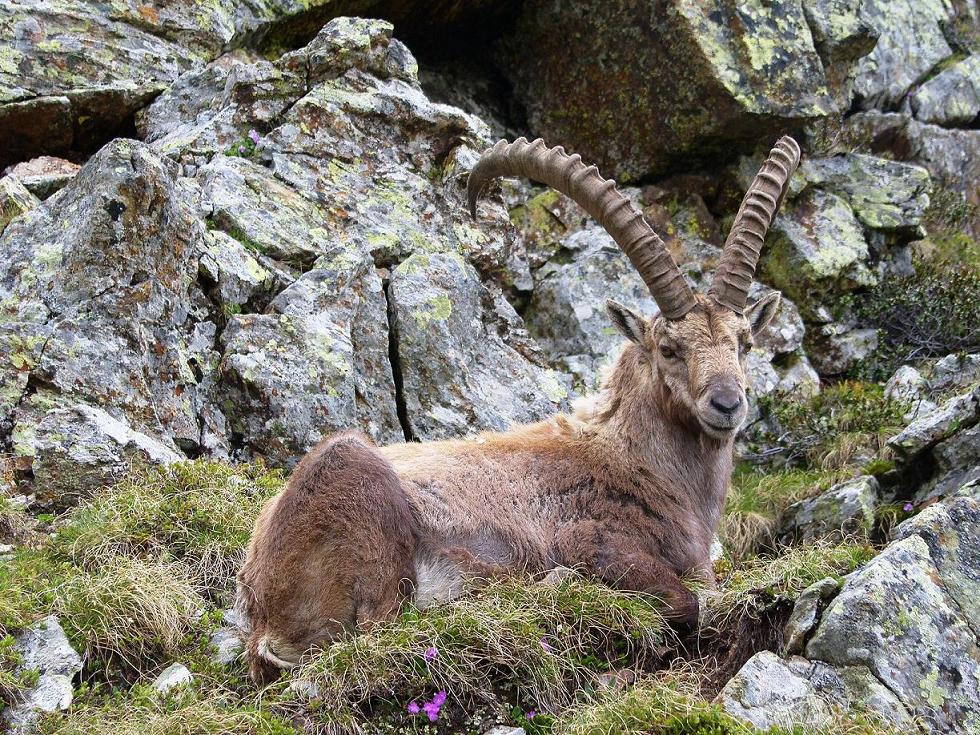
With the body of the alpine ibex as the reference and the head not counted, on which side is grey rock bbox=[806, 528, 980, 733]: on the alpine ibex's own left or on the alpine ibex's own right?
on the alpine ibex's own right

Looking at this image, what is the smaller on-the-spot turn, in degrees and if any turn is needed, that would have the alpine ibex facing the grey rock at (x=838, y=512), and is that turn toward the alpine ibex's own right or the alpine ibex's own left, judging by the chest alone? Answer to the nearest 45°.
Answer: approximately 45° to the alpine ibex's own left

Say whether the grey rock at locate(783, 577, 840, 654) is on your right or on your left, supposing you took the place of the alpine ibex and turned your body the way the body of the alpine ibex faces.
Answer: on your right

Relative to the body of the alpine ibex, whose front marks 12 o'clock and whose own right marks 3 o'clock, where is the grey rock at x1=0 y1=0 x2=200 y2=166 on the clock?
The grey rock is roughly at 7 o'clock from the alpine ibex.

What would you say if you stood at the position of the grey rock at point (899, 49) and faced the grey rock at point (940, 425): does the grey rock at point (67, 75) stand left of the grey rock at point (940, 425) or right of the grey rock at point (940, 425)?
right

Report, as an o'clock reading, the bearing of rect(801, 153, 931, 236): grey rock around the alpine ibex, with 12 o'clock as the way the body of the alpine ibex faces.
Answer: The grey rock is roughly at 10 o'clock from the alpine ibex.

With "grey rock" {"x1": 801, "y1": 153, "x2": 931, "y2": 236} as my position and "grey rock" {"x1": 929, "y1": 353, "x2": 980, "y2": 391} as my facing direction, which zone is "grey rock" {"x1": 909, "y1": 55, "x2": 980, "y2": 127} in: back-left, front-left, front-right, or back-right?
back-left

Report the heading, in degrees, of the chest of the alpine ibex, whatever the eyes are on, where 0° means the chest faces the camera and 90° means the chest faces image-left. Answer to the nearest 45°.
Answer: approximately 270°

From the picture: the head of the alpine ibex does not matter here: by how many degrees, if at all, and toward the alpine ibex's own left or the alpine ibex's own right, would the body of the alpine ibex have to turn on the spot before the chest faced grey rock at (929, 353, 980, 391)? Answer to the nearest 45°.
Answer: approximately 45° to the alpine ibex's own left

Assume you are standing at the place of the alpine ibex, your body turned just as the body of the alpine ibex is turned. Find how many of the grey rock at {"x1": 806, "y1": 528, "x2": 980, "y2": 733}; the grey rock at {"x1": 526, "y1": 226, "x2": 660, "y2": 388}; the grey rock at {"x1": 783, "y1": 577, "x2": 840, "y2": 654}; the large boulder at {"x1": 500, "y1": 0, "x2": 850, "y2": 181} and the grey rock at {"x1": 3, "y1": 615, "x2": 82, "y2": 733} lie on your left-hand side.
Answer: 2

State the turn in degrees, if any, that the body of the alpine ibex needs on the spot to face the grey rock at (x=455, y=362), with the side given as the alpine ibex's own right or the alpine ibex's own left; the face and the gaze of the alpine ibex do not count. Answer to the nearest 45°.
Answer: approximately 90° to the alpine ibex's own left

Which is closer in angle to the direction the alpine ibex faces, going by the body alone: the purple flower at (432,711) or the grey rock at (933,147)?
the grey rock
